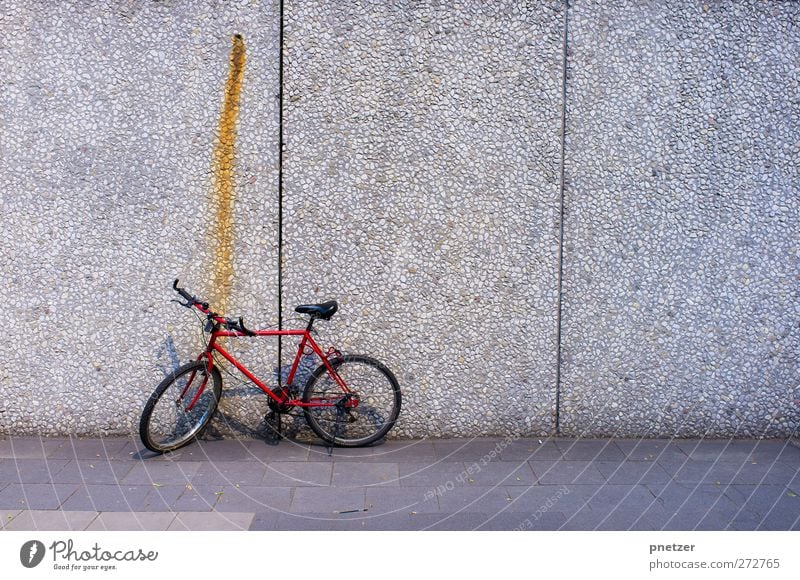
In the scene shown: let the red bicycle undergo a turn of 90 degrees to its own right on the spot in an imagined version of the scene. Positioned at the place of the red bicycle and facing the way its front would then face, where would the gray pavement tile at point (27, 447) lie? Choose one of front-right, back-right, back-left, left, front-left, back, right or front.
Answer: left

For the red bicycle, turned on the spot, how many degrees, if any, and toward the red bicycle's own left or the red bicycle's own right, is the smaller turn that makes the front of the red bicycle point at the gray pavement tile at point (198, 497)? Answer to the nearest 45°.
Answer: approximately 45° to the red bicycle's own left

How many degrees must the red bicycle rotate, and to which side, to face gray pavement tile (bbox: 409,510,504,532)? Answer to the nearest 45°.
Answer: approximately 135° to its left

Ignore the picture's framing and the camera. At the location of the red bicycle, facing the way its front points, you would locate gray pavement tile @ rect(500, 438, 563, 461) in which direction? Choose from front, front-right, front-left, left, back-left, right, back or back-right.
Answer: back

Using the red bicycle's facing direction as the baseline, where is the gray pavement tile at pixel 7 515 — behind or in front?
in front

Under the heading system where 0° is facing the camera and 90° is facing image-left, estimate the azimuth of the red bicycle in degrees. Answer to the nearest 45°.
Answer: approximately 90°

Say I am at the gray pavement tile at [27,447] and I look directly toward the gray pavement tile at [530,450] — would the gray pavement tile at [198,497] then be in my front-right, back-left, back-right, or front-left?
front-right

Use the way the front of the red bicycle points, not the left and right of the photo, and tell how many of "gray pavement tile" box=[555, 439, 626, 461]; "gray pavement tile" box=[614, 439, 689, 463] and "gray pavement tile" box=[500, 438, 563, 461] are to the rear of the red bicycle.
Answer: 3

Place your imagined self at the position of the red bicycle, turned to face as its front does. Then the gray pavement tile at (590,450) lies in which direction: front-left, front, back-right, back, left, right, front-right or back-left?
back

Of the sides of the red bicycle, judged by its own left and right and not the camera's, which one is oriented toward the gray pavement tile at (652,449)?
back
